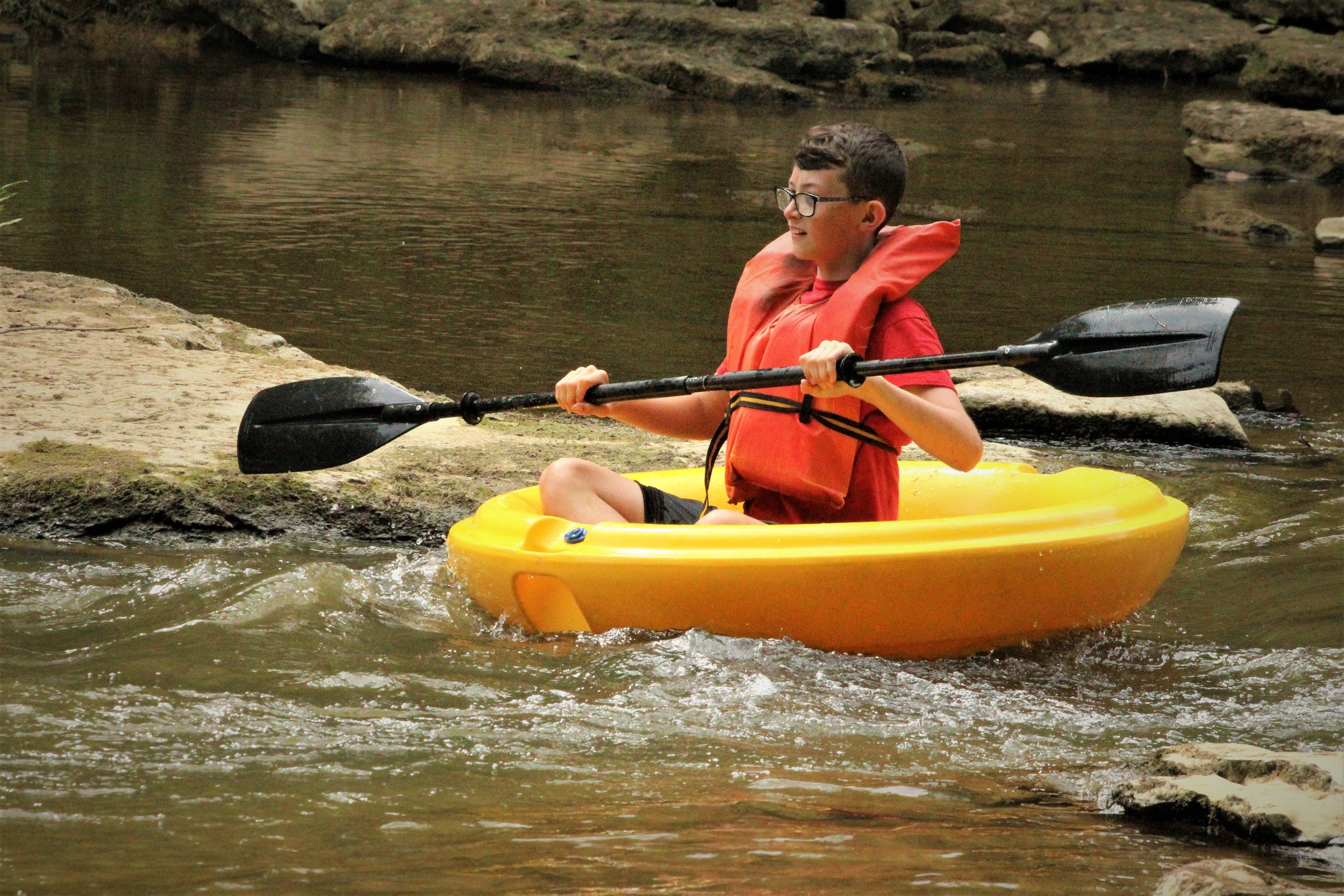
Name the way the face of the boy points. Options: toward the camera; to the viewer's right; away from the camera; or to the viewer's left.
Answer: to the viewer's left

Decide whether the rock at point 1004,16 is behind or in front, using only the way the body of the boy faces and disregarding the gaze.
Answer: behind

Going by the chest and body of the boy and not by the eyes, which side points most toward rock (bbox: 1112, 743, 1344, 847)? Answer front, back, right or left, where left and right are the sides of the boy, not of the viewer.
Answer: left

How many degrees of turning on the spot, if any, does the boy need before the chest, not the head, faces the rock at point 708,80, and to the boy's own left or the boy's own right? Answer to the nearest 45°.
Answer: approximately 135° to the boy's own right

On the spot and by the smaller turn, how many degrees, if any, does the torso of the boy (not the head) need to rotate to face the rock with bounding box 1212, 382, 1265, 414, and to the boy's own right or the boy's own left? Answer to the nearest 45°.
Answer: approximately 180°

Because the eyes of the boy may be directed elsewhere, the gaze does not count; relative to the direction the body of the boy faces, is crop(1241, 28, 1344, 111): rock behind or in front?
behind

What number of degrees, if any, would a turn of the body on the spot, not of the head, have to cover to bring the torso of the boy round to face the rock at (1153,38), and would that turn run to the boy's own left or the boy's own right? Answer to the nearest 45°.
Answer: approximately 135° to the boy's own right

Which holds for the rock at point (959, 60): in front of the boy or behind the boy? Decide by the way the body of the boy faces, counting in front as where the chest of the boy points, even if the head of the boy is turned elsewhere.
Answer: behind

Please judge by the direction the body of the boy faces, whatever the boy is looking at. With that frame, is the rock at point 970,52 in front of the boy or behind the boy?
behind

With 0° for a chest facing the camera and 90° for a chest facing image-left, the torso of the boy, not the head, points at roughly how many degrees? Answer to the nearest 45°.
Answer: approximately 45°

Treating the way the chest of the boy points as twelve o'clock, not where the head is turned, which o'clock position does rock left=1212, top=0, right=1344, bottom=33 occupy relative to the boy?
The rock is roughly at 5 o'clock from the boy.

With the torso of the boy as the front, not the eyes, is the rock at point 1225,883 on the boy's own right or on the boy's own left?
on the boy's own left
